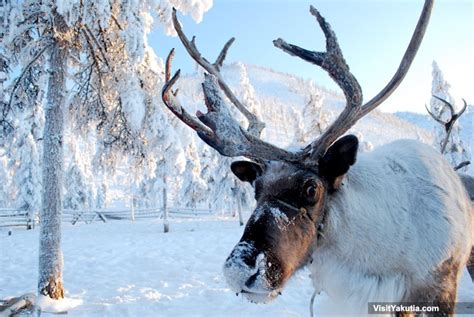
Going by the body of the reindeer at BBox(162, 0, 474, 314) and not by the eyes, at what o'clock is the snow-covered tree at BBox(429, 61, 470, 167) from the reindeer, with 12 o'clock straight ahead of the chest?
The snow-covered tree is roughly at 5 o'clock from the reindeer.

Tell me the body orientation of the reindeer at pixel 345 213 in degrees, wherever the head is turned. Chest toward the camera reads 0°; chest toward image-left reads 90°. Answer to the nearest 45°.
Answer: approximately 45°

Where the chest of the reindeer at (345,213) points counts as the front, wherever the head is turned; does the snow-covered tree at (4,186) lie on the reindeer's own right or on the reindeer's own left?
on the reindeer's own right

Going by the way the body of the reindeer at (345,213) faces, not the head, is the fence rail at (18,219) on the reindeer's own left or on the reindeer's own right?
on the reindeer's own right

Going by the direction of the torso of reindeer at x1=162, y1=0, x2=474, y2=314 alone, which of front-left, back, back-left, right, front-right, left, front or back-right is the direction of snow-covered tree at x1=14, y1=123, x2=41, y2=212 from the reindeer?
right
